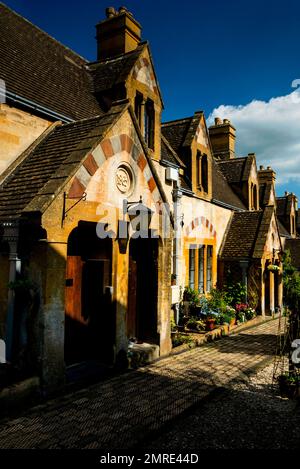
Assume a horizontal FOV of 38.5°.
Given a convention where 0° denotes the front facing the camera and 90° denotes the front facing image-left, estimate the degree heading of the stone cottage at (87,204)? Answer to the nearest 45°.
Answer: approximately 315°

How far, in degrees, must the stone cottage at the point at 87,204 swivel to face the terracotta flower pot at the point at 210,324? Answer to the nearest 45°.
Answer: approximately 90° to its left

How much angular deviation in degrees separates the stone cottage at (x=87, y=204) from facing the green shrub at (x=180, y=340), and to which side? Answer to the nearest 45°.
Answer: approximately 90° to its left

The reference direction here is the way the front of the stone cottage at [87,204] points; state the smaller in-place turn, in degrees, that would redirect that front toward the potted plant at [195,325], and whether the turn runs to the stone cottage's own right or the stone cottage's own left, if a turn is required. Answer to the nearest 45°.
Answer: approximately 90° to the stone cottage's own left
